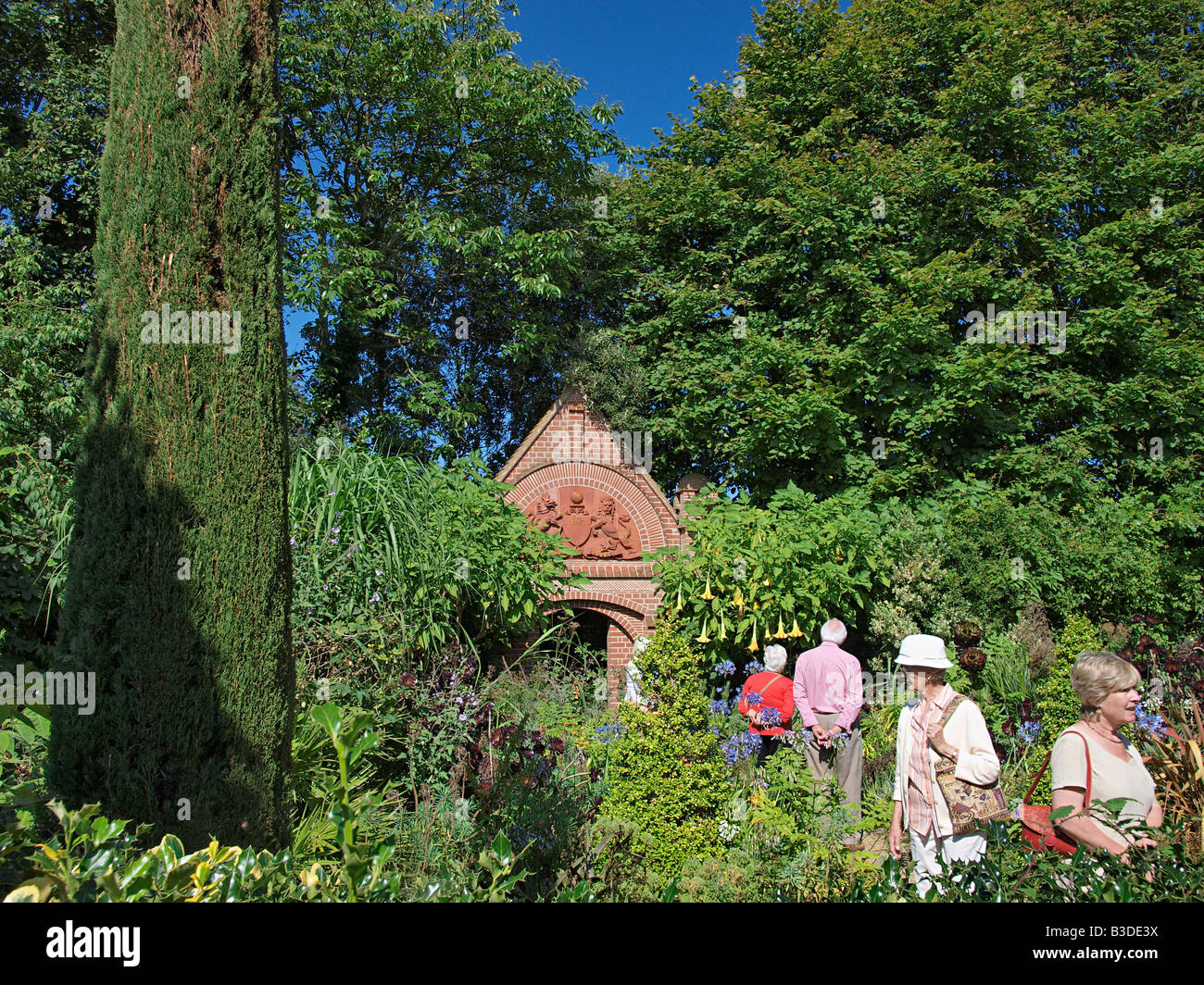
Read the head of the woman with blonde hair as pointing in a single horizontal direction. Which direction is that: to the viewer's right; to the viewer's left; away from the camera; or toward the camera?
to the viewer's right

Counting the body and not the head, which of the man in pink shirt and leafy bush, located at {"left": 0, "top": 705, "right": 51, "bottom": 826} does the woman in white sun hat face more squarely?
the leafy bush

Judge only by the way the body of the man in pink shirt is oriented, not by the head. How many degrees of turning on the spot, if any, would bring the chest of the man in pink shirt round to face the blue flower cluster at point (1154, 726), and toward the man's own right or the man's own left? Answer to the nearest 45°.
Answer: approximately 135° to the man's own right

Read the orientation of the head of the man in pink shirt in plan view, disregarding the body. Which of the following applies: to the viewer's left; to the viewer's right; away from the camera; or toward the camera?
away from the camera

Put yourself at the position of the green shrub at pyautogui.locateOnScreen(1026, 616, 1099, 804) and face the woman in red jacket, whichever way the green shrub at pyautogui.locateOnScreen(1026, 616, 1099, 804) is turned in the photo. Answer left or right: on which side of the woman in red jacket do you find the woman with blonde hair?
left

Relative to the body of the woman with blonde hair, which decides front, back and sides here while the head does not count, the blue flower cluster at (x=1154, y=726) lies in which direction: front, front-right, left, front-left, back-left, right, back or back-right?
back-left

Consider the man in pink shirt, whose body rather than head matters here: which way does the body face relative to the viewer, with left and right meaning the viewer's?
facing away from the viewer

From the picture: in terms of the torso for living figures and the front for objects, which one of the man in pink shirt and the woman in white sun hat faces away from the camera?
the man in pink shirt

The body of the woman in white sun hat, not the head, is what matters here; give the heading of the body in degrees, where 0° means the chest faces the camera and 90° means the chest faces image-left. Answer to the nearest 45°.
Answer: approximately 45°
